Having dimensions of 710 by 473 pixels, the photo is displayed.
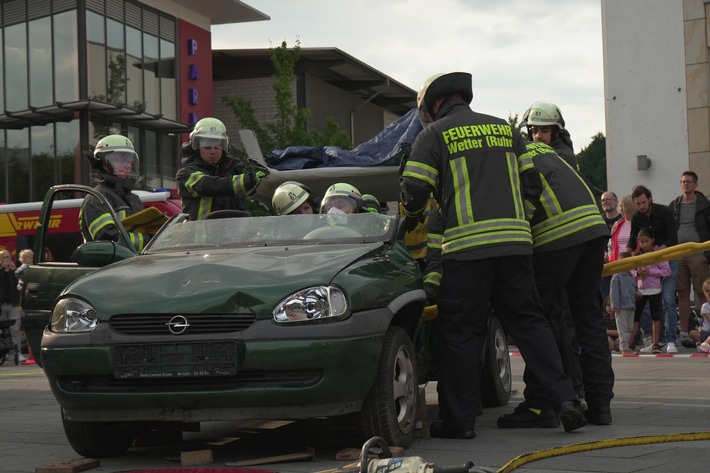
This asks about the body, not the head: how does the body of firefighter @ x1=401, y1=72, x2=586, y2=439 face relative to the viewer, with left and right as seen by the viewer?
facing away from the viewer and to the left of the viewer

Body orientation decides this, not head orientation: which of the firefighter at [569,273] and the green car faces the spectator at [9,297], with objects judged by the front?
the firefighter

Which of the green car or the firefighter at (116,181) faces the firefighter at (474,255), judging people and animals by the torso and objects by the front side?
the firefighter at (116,181)

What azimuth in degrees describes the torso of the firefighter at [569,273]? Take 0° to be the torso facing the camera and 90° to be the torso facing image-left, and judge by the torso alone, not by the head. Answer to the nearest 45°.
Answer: approximately 135°

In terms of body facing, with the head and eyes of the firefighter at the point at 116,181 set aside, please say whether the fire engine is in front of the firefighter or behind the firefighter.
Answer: behind

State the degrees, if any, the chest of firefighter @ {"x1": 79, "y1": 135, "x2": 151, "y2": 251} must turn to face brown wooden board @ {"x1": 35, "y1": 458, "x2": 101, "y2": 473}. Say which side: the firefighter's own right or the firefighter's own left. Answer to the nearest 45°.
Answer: approximately 45° to the firefighter's own right

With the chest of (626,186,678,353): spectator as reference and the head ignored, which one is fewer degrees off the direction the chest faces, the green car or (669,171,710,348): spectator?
the green car
